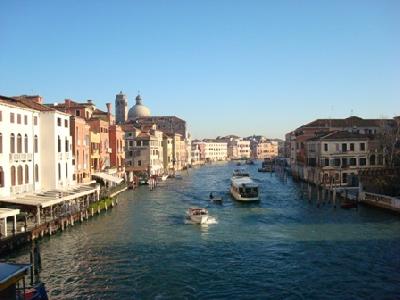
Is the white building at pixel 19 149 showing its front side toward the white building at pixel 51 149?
no

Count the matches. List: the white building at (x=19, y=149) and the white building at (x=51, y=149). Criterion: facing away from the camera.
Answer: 0

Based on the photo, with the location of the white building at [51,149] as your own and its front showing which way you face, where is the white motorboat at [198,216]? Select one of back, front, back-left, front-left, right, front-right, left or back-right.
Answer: front

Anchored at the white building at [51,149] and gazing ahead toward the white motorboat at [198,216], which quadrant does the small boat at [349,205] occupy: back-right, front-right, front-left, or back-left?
front-left

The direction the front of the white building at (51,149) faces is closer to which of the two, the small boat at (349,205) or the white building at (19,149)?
the small boat

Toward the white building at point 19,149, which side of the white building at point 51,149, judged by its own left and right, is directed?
right

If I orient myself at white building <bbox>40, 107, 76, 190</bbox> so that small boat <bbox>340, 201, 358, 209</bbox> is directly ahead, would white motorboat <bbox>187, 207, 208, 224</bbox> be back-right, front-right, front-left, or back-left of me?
front-right

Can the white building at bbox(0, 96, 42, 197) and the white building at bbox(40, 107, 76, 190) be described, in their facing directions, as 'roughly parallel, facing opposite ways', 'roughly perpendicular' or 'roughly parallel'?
roughly parallel

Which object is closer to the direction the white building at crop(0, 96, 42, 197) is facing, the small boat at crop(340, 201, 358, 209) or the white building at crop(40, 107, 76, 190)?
the small boat

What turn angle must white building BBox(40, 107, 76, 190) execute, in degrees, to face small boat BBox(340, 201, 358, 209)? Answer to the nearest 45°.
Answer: approximately 45° to its left

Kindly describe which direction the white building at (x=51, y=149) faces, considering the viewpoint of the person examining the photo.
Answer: facing the viewer and to the right of the viewer

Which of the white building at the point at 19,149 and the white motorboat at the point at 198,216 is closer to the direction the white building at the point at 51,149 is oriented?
the white motorboat

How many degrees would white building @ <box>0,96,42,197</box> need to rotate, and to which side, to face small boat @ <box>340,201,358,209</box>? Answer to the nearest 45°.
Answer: approximately 45° to its left
